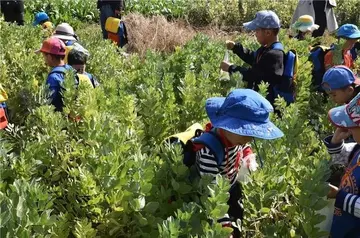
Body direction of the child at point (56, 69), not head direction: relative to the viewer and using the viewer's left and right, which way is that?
facing to the left of the viewer

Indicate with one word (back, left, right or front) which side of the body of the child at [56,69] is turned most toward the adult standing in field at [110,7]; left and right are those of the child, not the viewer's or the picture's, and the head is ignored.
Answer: right
